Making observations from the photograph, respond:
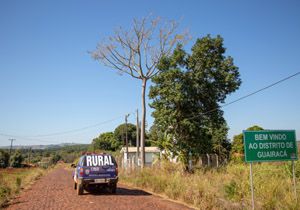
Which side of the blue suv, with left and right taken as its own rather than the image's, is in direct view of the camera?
back

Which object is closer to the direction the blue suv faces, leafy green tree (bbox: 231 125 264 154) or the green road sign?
the leafy green tree

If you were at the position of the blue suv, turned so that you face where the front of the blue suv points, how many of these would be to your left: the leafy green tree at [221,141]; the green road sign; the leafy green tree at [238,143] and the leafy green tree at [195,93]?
0

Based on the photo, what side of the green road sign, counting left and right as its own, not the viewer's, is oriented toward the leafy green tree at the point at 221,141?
back

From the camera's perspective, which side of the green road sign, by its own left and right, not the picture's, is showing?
front

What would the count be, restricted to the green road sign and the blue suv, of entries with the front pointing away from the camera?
1

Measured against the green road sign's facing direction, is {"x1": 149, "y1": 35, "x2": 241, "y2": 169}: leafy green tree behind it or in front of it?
behind

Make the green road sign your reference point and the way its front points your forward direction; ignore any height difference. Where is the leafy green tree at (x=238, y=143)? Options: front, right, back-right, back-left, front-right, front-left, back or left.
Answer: back

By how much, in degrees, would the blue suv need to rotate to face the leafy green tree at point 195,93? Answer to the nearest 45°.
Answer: approximately 45° to its right

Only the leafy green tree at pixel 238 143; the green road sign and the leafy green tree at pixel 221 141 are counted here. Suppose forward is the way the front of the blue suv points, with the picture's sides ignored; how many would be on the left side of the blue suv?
0

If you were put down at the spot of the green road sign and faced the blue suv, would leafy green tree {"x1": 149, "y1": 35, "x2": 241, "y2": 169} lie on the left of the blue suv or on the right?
right

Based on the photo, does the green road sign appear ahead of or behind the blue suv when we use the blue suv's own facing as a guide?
behind

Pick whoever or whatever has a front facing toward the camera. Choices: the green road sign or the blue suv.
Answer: the green road sign
